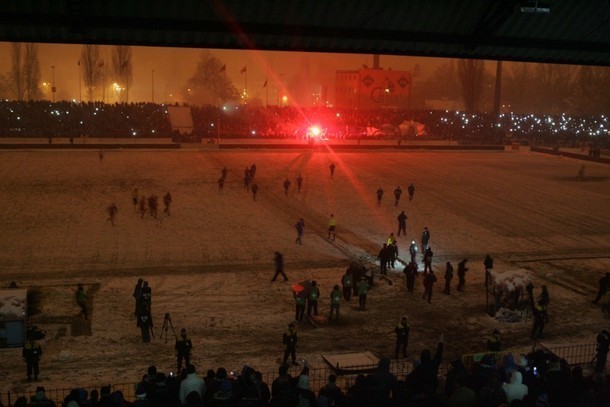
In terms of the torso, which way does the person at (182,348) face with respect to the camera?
toward the camera

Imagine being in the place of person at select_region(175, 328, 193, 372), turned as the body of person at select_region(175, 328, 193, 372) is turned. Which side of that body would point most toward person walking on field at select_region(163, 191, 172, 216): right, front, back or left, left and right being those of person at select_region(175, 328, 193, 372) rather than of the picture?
back

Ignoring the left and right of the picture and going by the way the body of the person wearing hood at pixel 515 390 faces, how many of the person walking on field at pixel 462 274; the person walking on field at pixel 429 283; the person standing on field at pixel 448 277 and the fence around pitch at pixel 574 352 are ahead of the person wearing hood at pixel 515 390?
4

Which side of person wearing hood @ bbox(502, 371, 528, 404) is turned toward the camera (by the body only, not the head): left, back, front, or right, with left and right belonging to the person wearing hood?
back

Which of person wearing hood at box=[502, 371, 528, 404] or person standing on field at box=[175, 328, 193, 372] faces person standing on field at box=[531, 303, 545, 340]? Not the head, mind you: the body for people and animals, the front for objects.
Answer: the person wearing hood

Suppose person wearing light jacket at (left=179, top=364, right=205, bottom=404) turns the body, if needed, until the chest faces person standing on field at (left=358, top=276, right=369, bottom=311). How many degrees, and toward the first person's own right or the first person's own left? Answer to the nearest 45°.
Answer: approximately 45° to the first person's own right

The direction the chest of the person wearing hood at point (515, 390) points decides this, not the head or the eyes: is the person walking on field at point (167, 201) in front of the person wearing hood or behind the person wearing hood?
in front

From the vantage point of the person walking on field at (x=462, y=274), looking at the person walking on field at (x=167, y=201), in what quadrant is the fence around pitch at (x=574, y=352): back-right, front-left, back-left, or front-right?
back-left

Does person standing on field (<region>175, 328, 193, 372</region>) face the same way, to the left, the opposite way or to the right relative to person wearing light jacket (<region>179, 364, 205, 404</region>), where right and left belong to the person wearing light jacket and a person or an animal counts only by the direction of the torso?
the opposite way

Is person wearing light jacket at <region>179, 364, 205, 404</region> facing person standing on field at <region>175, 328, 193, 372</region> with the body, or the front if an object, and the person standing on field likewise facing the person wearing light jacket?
yes

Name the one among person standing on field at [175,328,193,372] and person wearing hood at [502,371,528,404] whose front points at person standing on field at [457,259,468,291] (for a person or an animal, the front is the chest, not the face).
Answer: the person wearing hood

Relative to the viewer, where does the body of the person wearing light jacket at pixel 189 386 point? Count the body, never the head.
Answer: away from the camera

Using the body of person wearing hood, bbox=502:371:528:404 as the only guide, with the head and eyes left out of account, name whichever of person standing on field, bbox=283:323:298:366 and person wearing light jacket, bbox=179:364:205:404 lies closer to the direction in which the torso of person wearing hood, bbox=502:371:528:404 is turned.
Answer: the person standing on field

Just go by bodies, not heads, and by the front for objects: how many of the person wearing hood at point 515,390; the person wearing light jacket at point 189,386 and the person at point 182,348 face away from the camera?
2

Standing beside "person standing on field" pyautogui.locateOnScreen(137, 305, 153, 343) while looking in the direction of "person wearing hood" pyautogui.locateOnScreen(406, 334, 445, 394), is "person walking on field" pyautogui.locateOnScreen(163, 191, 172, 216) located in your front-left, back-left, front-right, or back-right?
back-left

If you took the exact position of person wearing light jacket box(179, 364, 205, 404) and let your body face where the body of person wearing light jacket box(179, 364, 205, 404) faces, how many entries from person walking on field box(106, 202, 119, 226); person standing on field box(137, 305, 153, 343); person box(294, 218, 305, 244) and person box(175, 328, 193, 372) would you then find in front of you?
4

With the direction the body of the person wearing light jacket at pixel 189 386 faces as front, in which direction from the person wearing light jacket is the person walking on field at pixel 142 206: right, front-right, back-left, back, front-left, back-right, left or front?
front

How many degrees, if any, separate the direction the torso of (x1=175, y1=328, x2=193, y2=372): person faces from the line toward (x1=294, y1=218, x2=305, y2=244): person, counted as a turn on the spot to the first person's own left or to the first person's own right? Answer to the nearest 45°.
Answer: approximately 180°

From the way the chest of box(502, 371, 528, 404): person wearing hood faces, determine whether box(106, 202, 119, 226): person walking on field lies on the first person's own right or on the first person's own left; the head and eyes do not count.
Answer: on the first person's own left
